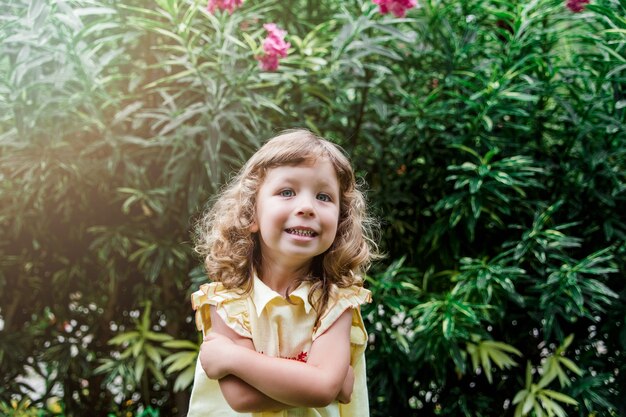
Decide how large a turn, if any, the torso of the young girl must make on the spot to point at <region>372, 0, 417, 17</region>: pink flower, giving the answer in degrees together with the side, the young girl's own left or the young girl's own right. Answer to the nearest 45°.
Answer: approximately 180°

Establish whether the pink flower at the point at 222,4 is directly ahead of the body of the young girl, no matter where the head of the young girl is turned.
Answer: no

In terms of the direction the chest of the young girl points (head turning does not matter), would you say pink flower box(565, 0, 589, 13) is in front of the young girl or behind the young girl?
behind

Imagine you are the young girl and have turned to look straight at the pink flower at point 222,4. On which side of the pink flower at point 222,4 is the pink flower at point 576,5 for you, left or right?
right

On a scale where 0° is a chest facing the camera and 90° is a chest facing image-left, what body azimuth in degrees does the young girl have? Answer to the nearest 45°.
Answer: approximately 0°

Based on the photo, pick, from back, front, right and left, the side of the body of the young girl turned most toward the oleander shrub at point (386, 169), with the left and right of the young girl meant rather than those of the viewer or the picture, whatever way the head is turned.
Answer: back

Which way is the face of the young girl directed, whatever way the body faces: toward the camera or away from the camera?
toward the camera

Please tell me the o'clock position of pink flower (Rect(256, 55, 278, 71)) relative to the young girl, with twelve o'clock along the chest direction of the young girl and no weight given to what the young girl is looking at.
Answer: The pink flower is roughly at 6 o'clock from the young girl.

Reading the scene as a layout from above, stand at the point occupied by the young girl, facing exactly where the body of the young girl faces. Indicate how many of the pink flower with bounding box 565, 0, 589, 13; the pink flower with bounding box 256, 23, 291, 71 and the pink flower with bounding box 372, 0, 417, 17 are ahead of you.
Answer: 0

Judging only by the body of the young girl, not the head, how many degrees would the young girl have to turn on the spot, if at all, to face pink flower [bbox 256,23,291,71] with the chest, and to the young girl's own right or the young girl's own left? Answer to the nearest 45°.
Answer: approximately 180°
